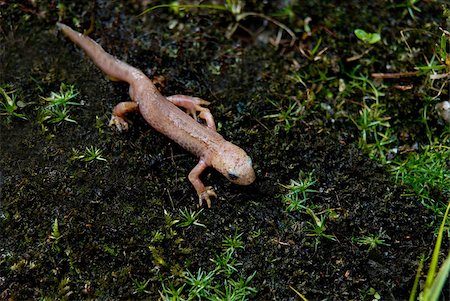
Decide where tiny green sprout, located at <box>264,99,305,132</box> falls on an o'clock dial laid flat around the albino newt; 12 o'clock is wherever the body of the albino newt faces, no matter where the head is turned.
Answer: The tiny green sprout is roughly at 10 o'clock from the albino newt.

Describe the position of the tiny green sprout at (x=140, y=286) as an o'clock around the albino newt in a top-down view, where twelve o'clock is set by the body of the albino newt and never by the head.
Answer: The tiny green sprout is roughly at 2 o'clock from the albino newt.

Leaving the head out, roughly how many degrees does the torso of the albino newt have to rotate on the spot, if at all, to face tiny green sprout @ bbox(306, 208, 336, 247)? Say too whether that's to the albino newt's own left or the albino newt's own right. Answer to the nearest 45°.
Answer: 0° — it already faces it

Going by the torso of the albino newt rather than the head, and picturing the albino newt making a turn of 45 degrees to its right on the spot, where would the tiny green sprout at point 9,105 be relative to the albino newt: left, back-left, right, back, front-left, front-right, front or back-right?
right

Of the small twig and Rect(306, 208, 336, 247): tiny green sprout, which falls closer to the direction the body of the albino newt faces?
the tiny green sprout

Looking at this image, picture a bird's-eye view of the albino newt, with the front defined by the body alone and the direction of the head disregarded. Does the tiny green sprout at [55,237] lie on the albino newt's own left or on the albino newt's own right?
on the albino newt's own right

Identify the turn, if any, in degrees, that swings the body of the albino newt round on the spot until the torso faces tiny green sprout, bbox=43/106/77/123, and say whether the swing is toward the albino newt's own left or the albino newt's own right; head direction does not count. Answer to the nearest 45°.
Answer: approximately 135° to the albino newt's own right

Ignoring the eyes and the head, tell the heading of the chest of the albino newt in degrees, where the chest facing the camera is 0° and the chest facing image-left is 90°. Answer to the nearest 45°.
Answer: approximately 315°

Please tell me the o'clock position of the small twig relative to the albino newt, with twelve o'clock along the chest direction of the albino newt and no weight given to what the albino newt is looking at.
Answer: The small twig is roughly at 10 o'clock from the albino newt.

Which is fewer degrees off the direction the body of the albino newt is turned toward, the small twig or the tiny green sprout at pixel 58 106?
the small twig

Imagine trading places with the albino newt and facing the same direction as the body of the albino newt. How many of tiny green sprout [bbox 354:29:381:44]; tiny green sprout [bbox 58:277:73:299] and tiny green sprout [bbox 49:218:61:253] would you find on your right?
2

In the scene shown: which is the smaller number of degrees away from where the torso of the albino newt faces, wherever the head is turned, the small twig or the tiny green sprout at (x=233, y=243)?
the tiny green sprout
